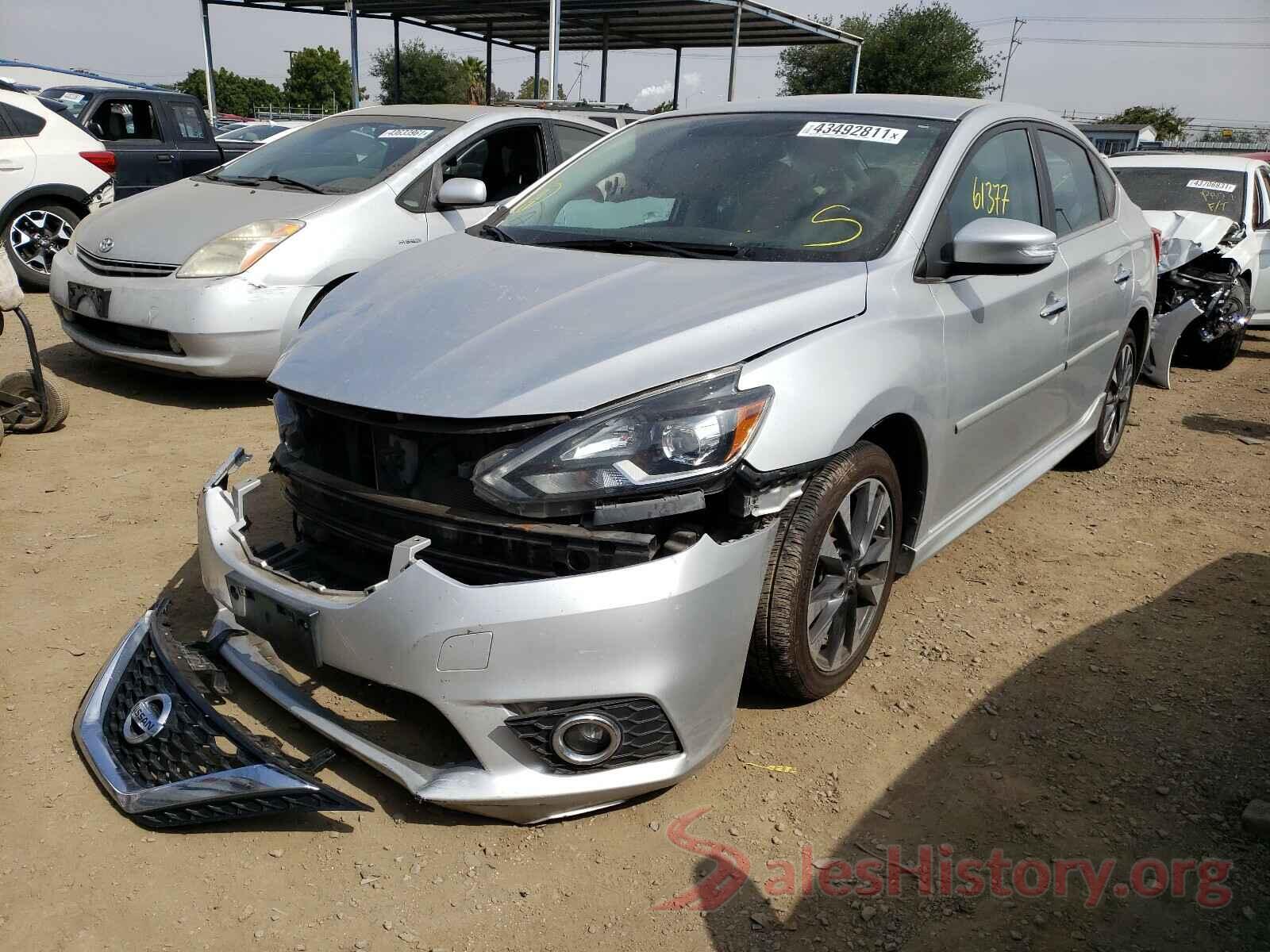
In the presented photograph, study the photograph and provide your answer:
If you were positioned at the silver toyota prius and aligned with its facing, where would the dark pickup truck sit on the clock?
The dark pickup truck is roughly at 4 o'clock from the silver toyota prius.

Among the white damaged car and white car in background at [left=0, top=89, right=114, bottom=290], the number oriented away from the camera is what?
0

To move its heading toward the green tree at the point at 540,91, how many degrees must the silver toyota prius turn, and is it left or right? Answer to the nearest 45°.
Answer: approximately 135° to its right

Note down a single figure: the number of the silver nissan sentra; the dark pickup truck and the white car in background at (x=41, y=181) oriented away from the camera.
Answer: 0

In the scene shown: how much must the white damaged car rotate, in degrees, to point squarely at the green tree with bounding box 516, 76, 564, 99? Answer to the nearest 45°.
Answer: approximately 90° to its right

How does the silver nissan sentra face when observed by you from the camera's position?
facing the viewer and to the left of the viewer

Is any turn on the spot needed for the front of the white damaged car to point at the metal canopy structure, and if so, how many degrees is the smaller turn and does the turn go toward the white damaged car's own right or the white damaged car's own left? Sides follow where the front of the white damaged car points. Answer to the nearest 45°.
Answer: approximately 90° to the white damaged car's own right

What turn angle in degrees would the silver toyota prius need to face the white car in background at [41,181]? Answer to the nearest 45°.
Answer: approximately 90° to its right

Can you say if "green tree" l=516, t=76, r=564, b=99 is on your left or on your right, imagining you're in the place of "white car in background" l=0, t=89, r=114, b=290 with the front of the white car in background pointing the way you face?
on your right

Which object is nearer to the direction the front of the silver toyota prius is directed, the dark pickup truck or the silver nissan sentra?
the silver nissan sentra

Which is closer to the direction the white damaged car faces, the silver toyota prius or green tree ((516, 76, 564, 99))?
the silver toyota prius

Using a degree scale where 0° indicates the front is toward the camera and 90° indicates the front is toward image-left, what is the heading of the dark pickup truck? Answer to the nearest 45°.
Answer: approximately 45°
